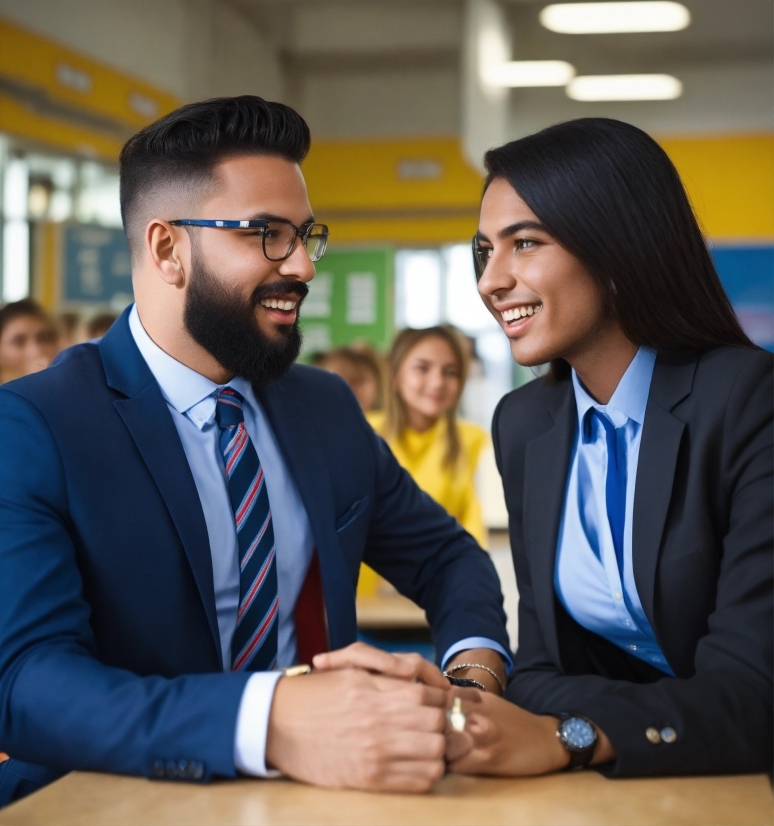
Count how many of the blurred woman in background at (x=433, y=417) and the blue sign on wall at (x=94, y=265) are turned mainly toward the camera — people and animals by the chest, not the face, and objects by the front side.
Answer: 2

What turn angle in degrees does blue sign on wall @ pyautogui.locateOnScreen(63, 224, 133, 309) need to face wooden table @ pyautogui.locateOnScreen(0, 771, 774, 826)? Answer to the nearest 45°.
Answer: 0° — it already faces it

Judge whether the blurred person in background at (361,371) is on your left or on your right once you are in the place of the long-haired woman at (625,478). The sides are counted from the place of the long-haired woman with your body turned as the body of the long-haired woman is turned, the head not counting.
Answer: on your right

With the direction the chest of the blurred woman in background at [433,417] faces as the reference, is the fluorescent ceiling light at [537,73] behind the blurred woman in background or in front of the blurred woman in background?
behind

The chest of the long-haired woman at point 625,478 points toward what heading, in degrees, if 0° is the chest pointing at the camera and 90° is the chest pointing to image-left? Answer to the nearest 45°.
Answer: approximately 45°

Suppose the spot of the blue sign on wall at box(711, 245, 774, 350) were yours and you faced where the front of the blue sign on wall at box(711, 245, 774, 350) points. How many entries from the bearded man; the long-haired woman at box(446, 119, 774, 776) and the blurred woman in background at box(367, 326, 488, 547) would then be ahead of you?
3

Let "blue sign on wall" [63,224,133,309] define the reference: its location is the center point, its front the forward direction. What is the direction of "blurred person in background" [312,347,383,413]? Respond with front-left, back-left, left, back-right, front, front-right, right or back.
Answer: front-left

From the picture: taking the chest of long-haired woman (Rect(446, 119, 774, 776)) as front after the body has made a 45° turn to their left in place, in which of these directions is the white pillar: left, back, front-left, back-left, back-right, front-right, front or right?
back

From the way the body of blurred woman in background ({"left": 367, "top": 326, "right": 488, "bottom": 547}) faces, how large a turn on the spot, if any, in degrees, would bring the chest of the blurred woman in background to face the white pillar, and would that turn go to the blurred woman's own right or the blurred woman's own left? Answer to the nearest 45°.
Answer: approximately 180°

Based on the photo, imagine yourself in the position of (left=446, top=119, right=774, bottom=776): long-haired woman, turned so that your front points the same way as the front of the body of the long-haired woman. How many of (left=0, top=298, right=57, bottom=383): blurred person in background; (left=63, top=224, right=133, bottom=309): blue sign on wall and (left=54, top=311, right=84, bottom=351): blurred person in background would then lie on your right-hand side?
3

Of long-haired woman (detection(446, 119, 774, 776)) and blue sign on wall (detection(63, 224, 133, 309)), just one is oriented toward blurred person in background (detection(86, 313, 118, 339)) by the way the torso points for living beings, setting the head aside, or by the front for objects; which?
the blue sign on wall

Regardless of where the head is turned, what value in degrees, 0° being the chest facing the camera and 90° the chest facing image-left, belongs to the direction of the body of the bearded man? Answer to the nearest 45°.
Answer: approximately 315°

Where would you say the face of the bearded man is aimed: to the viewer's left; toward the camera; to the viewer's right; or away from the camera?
to the viewer's right

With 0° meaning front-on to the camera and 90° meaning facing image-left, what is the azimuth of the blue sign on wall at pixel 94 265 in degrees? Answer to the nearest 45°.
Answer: approximately 0°

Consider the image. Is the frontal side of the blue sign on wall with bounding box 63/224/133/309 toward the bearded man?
yes
